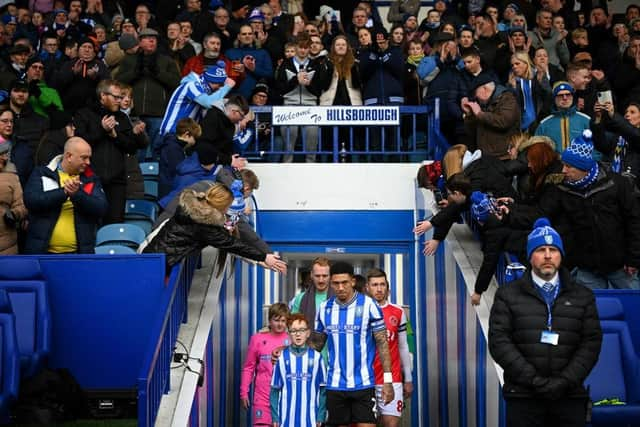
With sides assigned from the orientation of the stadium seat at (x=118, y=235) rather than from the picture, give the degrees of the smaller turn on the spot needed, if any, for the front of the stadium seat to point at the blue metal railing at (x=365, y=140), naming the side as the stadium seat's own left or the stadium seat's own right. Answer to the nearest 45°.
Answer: approximately 135° to the stadium seat's own left

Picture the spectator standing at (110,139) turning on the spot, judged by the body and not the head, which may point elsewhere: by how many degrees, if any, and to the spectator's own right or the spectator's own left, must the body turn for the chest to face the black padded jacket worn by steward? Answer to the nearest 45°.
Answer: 0° — they already face them

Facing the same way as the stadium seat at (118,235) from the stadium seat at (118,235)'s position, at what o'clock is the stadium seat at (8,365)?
the stadium seat at (8,365) is roughly at 1 o'clock from the stadium seat at (118,235).

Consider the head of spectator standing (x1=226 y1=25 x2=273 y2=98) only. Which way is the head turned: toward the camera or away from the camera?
toward the camera

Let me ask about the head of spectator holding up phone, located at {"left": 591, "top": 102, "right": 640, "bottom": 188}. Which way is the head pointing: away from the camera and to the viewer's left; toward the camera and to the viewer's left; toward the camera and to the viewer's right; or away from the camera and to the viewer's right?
toward the camera and to the viewer's left

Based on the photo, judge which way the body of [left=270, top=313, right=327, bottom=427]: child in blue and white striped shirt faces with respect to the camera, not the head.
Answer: toward the camera

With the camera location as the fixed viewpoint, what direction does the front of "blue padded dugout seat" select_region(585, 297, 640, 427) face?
facing the viewer

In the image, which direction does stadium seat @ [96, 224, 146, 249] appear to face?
toward the camera

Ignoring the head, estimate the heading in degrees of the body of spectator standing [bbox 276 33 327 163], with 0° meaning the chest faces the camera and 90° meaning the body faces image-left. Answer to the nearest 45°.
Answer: approximately 0°

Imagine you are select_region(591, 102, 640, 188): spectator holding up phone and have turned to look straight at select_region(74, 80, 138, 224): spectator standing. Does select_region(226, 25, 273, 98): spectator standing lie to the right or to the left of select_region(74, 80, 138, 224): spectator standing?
right
